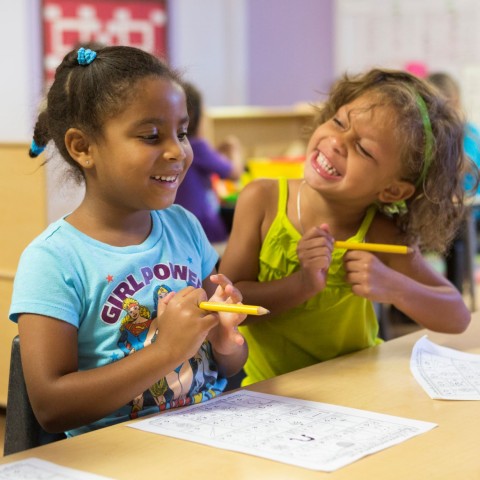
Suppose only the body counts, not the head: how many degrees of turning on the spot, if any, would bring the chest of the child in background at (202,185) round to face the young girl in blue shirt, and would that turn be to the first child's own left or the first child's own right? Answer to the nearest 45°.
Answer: approximately 90° to the first child's own right

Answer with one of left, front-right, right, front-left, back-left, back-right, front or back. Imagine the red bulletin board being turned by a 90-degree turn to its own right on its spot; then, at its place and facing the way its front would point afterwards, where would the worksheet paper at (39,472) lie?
left

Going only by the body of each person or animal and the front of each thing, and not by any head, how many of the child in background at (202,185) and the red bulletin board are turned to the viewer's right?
1

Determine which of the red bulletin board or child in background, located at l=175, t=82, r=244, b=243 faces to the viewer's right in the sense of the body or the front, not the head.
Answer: the child in background

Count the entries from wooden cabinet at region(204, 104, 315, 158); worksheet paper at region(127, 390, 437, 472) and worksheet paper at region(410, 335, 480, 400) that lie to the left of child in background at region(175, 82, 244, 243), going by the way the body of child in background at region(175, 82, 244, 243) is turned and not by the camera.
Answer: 1

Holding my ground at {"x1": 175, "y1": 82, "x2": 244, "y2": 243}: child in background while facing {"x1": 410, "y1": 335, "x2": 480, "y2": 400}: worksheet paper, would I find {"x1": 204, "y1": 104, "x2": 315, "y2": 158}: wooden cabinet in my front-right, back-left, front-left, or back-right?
back-left

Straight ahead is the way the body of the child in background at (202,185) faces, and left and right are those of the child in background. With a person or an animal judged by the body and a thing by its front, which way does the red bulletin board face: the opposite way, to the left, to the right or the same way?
to the right

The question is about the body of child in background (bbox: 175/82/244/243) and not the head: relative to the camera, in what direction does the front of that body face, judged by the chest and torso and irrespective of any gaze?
to the viewer's right

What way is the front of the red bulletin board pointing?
toward the camera

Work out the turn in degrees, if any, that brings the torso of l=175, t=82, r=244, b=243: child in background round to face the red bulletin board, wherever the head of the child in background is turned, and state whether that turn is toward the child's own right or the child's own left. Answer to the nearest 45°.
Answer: approximately 90° to the child's own left

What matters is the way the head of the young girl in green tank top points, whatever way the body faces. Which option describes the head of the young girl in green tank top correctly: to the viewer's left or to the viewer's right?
to the viewer's left

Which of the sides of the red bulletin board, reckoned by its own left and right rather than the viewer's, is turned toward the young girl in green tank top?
front

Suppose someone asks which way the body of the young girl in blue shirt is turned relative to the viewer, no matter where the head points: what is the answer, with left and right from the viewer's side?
facing the viewer and to the right of the viewer

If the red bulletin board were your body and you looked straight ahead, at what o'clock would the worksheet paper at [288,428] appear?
The worksheet paper is roughly at 12 o'clock from the red bulletin board.

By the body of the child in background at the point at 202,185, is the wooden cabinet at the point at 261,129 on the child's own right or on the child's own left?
on the child's own left
